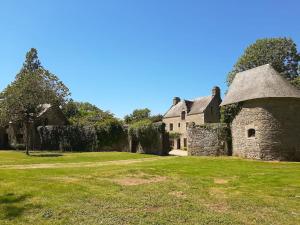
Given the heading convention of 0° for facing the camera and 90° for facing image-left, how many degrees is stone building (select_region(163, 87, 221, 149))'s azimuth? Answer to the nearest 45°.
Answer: approximately 45°

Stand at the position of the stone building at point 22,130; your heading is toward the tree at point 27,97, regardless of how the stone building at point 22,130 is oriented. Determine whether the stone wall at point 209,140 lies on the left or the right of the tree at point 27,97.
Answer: left

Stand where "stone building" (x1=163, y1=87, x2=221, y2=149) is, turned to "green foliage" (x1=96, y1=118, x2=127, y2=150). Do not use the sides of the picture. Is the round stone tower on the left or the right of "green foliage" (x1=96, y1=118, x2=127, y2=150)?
left

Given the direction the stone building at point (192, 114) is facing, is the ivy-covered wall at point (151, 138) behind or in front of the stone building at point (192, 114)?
in front

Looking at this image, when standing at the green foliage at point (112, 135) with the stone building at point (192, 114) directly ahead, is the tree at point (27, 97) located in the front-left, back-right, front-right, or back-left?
back-left

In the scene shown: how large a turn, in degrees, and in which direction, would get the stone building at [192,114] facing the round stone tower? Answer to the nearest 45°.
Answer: approximately 45° to its left
